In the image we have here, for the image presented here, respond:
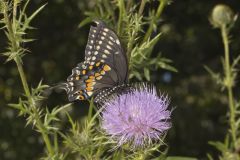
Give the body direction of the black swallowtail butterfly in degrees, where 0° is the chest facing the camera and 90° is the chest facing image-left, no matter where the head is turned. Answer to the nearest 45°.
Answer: approximately 270°
